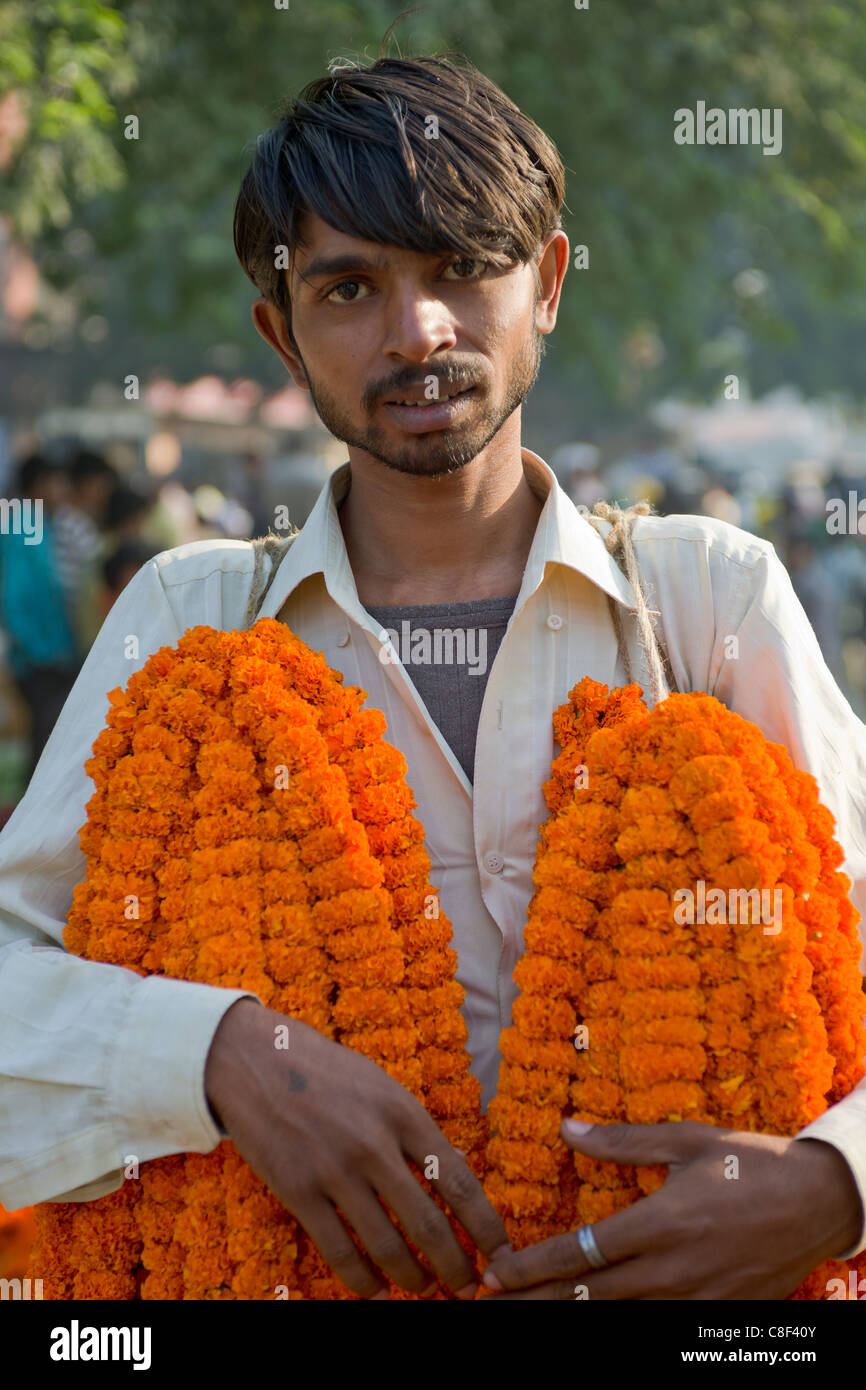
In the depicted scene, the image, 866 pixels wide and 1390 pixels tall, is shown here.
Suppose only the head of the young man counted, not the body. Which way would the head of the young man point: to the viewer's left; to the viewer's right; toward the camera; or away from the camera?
toward the camera

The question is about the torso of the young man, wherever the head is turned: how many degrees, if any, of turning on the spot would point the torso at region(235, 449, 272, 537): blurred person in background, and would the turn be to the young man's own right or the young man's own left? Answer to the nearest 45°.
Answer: approximately 180°

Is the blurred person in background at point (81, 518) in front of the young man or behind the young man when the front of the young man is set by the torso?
behind

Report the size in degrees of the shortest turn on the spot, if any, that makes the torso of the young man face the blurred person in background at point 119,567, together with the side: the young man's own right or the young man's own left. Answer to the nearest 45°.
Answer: approximately 180°

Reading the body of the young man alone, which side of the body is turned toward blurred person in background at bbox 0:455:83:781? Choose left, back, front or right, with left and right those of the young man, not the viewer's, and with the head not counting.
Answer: back

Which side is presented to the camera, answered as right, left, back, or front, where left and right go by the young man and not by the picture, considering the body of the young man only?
front

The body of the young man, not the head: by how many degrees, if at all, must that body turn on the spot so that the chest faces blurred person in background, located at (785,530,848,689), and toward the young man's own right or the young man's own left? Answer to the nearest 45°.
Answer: approximately 180°

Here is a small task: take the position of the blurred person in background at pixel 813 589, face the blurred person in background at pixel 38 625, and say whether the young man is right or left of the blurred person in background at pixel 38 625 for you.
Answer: left
